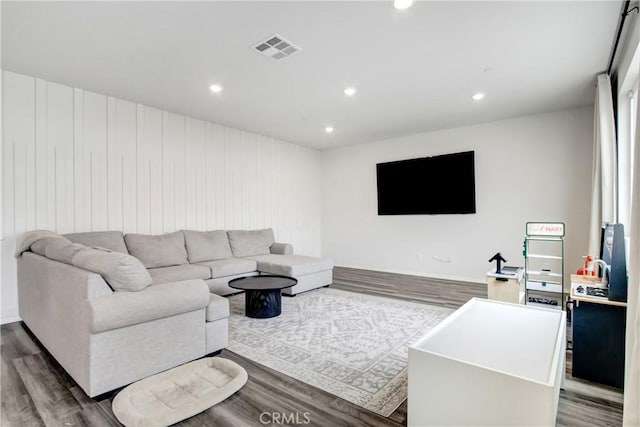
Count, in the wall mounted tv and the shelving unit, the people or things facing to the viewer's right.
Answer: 0

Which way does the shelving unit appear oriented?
toward the camera

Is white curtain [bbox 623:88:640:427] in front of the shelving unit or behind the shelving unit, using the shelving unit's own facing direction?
in front

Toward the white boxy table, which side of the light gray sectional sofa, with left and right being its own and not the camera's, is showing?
front

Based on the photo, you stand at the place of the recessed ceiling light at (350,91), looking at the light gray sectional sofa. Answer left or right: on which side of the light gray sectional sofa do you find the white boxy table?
left

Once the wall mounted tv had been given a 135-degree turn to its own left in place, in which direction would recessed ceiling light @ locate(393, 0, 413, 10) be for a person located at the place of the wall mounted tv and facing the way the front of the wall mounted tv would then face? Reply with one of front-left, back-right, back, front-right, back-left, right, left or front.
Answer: right

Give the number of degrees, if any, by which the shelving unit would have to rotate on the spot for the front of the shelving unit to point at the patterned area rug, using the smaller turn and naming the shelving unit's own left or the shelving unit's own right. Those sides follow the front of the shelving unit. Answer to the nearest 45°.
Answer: approximately 45° to the shelving unit's own right

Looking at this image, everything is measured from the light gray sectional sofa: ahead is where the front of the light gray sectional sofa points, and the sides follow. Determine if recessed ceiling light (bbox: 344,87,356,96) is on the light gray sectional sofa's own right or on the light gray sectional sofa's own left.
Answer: on the light gray sectional sofa's own left

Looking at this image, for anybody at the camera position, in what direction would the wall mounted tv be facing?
facing the viewer and to the left of the viewer

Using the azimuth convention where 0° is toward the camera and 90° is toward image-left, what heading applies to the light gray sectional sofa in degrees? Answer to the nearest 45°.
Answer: approximately 315°

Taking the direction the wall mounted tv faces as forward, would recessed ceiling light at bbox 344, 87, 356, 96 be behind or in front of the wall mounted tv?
in front
